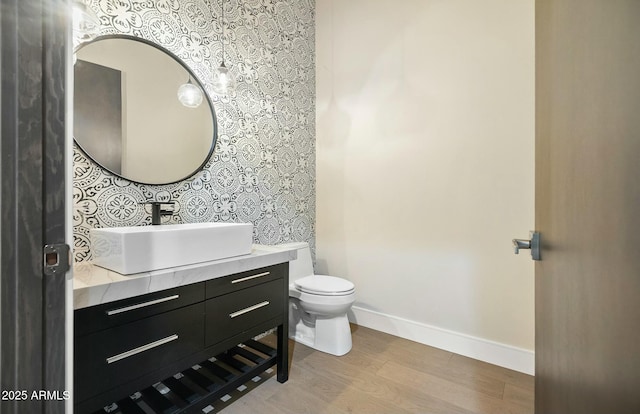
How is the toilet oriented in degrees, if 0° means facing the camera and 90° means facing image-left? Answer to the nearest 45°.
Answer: approximately 315°

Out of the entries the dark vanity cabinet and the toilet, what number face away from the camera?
0

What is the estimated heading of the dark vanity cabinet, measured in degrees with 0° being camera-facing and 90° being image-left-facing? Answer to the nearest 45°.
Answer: approximately 315°
